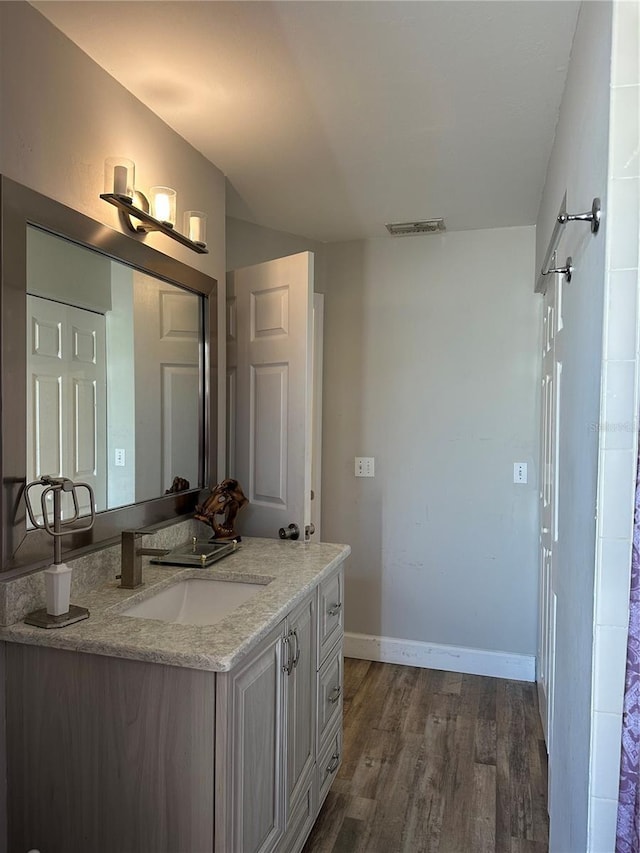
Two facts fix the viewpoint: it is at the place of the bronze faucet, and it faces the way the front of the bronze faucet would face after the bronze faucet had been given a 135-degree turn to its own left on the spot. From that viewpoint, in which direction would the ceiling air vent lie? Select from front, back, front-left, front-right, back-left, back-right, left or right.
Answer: front-right

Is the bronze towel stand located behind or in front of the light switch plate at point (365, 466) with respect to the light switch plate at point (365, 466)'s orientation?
in front

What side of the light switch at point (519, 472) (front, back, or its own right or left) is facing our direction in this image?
front

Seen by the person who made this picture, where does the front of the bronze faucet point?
facing the viewer and to the right of the viewer

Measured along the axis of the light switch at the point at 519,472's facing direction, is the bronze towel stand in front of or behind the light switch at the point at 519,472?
in front

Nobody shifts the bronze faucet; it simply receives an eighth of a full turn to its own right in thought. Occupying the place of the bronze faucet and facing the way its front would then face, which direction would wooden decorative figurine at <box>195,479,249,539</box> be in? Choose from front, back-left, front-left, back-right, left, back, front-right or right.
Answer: back-left

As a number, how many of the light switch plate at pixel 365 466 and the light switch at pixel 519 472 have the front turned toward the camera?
2

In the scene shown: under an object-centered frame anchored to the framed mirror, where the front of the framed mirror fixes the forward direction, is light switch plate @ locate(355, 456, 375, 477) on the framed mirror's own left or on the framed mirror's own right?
on the framed mirror's own left

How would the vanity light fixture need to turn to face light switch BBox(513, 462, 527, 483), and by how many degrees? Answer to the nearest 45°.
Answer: approximately 45° to its left

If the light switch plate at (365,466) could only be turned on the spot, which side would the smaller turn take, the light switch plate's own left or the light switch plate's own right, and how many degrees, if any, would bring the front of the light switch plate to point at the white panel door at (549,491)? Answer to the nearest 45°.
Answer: approximately 45° to the light switch plate's own left

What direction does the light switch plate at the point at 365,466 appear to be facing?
toward the camera

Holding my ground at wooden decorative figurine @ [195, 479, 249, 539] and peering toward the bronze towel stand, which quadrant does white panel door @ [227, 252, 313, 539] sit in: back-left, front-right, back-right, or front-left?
back-left

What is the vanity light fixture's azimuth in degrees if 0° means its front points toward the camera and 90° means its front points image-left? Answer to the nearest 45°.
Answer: approximately 315°

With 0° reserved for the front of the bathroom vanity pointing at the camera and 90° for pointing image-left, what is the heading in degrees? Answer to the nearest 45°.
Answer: approximately 315°
